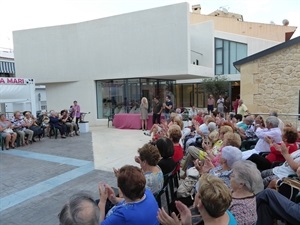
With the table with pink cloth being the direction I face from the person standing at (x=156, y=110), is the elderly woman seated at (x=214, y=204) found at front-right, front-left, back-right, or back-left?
back-left

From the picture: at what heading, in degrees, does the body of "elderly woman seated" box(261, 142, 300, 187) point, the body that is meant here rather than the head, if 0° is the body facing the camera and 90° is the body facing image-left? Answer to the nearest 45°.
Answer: approximately 90°

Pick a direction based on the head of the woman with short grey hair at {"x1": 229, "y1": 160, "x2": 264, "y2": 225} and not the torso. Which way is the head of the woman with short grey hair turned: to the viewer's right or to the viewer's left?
to the viewer's left

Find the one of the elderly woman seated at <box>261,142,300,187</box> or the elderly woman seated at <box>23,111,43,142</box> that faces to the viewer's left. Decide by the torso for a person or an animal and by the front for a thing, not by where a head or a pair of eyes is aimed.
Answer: the elderly woman seated at <box>261,142,300,187</box>

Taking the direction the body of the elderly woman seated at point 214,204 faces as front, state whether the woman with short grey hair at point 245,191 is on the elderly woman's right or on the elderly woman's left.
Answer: on the elderly woman's right

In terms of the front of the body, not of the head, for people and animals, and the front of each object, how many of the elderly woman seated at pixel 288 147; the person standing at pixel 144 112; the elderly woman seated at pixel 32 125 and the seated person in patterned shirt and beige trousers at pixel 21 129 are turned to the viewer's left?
1

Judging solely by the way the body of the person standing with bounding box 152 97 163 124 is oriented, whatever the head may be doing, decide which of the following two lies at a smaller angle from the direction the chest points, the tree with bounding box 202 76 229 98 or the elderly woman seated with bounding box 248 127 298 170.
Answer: the elderly woman seated

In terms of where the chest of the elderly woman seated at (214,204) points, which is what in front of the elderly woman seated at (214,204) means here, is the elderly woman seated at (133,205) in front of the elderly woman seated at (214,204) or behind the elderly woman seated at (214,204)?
in front

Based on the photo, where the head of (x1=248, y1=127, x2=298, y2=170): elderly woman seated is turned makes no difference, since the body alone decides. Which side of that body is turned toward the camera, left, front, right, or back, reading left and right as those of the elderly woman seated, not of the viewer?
left

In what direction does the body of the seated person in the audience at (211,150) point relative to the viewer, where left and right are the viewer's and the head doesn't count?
facing to the left of the viewer

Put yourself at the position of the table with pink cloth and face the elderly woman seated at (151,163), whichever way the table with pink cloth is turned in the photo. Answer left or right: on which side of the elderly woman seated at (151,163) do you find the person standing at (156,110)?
left

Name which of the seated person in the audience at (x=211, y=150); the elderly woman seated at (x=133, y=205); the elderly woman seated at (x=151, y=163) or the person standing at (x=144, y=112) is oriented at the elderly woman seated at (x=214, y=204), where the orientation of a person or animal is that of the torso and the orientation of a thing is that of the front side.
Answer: the person standing

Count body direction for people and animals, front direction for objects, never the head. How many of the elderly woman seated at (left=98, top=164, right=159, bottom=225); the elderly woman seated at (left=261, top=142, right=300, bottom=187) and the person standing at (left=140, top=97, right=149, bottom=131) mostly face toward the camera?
1

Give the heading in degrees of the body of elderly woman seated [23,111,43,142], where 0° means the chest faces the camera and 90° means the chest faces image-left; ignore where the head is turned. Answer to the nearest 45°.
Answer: approximately 315°
